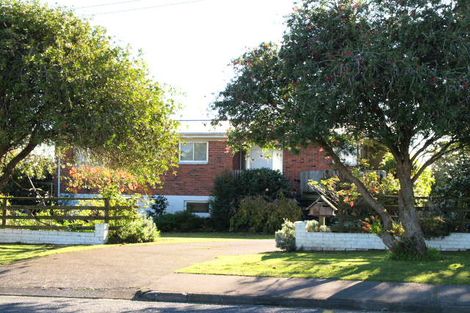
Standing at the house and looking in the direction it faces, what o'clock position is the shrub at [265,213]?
The shrub is roughly at 11 o'clock from the house.

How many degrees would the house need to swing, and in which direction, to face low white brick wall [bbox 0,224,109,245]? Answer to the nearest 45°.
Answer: approximately 45° to its right

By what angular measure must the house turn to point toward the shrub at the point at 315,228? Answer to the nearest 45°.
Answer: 0° — it already faces it

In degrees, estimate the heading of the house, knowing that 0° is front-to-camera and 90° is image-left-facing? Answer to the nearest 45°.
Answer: approximately 0°

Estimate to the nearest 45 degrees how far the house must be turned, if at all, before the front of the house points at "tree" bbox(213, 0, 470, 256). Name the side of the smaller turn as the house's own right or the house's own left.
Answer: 0° — it already faces it

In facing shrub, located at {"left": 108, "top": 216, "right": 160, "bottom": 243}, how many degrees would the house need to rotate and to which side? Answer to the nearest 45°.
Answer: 0° — it already faces it

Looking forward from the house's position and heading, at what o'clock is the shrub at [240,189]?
The shrub is roughly at 11 o'clock from the house.

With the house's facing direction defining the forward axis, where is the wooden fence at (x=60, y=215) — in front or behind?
in front
